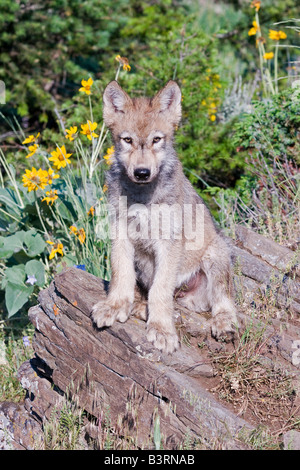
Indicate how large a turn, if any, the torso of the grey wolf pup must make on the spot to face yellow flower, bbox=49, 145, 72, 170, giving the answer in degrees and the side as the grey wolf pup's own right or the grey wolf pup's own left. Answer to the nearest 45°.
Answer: approximately 90° to the grey wolf pup's own right

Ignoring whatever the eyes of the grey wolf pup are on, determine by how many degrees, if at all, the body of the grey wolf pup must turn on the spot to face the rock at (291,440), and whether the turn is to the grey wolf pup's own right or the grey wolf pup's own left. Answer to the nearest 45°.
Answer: approximately 90° to the grey wolf pup's own left

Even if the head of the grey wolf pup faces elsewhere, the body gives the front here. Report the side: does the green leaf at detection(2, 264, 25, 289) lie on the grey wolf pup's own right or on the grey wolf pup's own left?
on the grey wolf pup's own right

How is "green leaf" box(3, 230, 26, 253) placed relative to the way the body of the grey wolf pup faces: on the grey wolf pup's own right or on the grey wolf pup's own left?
on the grey wolf pup's own right

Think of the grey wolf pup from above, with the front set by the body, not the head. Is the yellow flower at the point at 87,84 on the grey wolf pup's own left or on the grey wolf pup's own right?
on the grey wolf pup's own right

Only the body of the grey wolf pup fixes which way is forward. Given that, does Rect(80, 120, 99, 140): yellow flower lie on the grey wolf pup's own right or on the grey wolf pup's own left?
on the grey wolf pup's own right

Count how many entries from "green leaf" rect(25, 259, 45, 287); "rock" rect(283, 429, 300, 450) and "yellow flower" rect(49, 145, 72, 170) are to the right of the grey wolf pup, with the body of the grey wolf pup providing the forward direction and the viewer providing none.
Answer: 2

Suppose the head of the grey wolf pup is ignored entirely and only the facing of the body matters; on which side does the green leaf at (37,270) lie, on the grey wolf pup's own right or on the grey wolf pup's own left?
on the grey wolf pup's own right

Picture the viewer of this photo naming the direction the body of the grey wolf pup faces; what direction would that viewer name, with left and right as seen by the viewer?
facing the viewer and to the left of the viewer

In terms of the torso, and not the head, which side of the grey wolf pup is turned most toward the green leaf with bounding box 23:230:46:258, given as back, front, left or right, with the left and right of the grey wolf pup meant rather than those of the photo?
right

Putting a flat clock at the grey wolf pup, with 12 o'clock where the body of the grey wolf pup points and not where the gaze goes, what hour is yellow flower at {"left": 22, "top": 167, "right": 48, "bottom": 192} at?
The yellow flower is roughly at 3 o'clock from the grey wolf pup.
